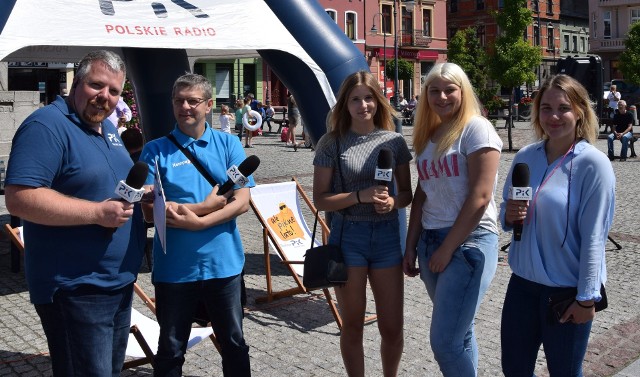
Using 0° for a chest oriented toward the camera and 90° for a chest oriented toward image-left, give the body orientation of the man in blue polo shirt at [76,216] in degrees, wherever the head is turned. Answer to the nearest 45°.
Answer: approximately 315°

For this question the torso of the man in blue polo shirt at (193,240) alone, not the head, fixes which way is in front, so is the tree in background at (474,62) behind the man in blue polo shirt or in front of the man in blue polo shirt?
behind

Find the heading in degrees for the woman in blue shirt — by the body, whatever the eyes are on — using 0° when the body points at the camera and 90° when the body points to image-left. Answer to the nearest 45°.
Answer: approximately 45°

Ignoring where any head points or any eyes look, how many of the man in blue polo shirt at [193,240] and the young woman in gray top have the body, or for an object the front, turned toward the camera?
2

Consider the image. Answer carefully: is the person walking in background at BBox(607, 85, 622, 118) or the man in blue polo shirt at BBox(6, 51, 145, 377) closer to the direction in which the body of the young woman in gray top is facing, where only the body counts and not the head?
the man in blue polo shirt

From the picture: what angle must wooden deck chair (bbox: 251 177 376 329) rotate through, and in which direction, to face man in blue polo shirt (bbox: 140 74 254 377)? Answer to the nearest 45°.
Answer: approximately 45° to its right

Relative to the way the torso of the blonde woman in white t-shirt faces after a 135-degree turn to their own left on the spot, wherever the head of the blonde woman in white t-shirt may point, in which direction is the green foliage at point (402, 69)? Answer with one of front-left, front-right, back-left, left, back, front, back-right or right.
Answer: left

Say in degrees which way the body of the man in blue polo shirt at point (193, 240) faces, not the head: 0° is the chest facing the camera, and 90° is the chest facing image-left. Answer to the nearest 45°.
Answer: approximately 0°

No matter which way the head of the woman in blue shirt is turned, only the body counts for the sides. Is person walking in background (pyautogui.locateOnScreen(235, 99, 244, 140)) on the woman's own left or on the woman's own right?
on the woman's own right

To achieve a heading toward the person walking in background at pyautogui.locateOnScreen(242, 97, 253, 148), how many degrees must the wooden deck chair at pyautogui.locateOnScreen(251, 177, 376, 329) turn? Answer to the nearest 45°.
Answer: approximately 135° to its left

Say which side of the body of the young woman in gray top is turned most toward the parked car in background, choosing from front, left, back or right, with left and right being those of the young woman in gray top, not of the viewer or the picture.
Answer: back
